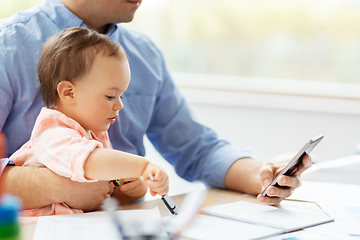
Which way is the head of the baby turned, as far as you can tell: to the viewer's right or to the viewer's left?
to the viewer's right

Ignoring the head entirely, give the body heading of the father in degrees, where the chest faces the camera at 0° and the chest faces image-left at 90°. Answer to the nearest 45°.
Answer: approximately 315°

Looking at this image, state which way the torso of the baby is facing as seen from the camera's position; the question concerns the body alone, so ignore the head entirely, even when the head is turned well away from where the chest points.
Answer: to the viewer's right
